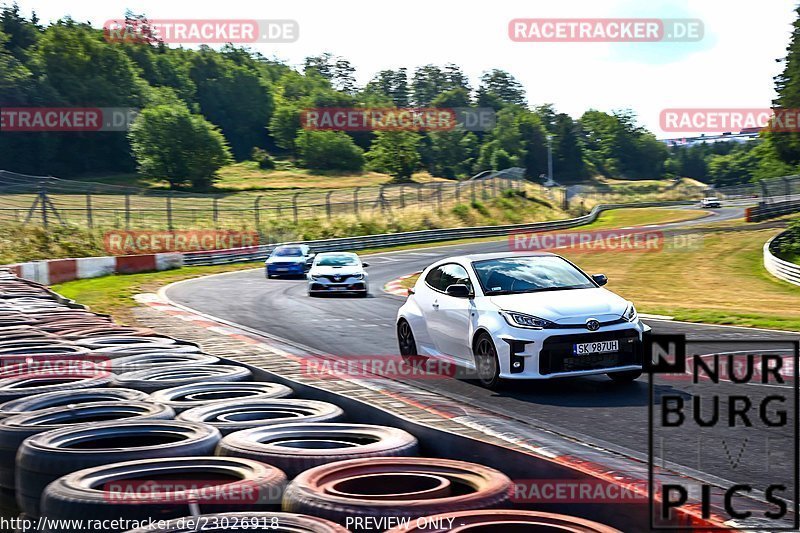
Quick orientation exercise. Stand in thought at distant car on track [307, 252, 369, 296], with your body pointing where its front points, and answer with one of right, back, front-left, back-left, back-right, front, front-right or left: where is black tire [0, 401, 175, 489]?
front

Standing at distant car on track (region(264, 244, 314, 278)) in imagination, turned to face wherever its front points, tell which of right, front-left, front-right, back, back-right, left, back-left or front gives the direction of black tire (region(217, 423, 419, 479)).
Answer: front-left

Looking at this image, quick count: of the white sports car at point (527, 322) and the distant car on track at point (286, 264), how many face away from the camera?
0

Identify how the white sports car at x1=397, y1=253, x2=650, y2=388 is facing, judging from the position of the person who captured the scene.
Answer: facing the viewer and to the right of the viewer

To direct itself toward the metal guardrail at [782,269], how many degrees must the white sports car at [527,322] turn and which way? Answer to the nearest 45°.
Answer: approximately 135° to its left

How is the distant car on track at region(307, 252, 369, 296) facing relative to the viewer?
toward the camera

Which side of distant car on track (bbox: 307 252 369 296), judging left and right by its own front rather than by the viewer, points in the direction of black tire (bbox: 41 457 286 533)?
front

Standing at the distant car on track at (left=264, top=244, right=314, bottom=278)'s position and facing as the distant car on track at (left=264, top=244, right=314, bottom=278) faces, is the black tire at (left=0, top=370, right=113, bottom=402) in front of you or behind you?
in front

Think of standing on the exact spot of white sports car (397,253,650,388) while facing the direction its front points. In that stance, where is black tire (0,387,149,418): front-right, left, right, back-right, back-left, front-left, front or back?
right

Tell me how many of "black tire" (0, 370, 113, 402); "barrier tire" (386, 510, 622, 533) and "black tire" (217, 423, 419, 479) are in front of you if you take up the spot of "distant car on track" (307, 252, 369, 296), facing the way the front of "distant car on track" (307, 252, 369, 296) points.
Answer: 3

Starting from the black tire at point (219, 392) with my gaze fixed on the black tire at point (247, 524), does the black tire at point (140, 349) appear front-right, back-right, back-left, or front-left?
back-right

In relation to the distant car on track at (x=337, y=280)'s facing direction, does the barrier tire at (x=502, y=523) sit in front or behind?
in front

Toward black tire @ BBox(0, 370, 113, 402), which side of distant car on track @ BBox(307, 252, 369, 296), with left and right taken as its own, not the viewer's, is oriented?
front

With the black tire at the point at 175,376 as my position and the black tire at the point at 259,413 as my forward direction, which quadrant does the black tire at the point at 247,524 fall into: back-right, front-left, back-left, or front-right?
front-right

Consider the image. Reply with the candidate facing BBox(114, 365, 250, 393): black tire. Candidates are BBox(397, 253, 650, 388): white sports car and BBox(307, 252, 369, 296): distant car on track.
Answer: the distant car on track

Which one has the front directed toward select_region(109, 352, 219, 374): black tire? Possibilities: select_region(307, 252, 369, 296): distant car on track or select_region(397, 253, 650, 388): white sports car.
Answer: the distant car on track

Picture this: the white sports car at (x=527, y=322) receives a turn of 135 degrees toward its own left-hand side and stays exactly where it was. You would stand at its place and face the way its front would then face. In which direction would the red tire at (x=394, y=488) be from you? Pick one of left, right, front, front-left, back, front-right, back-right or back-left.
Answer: back

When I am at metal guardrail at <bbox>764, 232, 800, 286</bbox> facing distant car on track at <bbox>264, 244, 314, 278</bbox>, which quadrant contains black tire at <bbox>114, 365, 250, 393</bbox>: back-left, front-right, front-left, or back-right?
front-left

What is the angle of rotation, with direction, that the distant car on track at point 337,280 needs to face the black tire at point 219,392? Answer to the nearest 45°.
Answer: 0° — it already faces it
